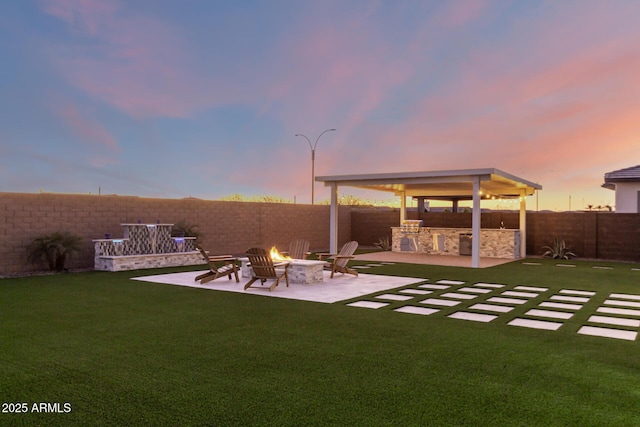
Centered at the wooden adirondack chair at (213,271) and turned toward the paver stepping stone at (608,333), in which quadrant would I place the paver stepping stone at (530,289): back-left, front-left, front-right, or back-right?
front-left

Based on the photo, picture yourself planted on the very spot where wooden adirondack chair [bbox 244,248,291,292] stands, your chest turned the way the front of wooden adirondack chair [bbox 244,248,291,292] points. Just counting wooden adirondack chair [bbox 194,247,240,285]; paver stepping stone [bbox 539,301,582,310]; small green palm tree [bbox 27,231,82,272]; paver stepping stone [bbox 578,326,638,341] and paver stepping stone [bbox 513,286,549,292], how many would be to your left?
2

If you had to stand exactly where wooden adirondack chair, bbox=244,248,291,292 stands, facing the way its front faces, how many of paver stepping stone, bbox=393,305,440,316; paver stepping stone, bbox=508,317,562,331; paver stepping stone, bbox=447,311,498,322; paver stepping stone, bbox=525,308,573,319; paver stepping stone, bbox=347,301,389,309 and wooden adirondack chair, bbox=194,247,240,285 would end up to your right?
5

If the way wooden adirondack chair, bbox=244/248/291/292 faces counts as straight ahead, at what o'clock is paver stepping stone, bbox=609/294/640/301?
The paver stepping stone is roughly at 2 o'clock from the wooden adirondack chair.

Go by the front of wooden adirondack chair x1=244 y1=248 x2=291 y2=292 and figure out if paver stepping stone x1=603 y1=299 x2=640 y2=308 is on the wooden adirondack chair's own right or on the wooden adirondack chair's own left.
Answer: on the wooden adirondack chair's own right

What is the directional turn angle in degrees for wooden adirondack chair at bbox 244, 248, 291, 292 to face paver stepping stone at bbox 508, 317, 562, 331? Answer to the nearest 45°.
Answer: approximately 90° to its right

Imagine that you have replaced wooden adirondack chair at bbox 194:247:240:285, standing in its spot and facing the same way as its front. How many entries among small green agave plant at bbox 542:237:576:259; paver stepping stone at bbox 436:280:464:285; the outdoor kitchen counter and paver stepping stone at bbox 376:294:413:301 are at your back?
0

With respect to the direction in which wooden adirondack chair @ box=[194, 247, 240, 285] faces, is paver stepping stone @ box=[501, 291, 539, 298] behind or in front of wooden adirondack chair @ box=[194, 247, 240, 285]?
in front

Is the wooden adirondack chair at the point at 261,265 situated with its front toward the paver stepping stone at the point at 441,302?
no

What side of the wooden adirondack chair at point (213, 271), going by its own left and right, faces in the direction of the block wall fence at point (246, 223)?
left

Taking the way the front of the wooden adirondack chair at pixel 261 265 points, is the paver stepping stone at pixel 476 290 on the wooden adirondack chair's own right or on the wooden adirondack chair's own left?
on the wooden adirondack chair's own right

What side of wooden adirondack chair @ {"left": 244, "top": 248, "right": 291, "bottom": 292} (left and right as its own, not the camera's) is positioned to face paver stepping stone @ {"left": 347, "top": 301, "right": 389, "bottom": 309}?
right

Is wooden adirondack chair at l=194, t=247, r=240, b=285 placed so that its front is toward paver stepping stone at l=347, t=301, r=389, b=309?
no

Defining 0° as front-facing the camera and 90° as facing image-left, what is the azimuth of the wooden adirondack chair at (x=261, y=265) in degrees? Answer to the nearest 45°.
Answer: approximately 225°

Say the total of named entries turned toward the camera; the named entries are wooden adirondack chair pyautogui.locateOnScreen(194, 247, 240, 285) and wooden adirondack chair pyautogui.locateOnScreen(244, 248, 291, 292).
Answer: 0

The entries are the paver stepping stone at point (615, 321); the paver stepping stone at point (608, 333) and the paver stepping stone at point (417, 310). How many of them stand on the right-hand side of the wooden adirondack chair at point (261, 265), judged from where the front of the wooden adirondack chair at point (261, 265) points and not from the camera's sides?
3

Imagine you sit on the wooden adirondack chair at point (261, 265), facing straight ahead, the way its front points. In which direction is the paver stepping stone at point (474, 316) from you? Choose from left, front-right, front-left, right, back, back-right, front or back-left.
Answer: right

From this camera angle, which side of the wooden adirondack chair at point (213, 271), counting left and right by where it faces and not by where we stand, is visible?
right

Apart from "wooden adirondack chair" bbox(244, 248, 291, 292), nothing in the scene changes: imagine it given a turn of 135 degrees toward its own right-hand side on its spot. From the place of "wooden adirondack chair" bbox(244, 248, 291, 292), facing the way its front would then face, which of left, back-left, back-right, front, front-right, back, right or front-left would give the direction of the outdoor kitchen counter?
back-left
